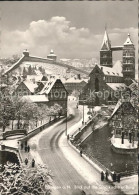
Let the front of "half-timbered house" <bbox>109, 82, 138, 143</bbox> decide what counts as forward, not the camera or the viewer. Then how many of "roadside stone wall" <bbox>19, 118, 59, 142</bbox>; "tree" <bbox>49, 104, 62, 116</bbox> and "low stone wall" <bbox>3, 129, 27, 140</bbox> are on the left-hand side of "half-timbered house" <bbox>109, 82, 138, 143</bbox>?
0

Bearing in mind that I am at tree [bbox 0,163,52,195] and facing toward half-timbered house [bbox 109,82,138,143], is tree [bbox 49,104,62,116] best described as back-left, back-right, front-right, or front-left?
front-left

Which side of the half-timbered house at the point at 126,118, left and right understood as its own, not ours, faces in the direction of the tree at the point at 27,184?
front

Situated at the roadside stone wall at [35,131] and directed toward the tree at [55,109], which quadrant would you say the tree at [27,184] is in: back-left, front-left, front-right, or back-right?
back-right

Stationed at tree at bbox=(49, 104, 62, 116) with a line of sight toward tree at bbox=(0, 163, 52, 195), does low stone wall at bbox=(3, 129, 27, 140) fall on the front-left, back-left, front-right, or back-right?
front-right
